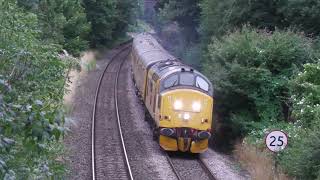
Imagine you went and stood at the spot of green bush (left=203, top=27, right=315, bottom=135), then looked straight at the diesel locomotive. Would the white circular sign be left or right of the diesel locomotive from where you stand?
left

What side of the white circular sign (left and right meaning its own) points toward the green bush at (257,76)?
back

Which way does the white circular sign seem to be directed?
toward the camera
